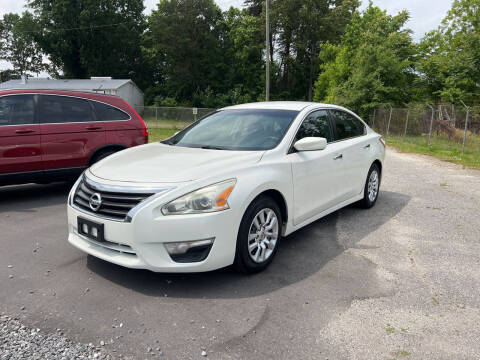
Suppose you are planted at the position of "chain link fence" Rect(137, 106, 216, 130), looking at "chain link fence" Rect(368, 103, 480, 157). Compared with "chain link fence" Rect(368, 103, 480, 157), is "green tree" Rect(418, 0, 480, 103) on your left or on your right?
left

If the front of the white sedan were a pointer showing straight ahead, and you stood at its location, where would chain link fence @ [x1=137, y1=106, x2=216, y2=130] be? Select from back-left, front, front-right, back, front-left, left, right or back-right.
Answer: back-right

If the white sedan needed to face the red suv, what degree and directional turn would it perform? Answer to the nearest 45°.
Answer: approximately 90° to its right

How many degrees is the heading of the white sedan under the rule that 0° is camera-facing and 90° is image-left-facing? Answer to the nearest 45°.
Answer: approximately 45°
